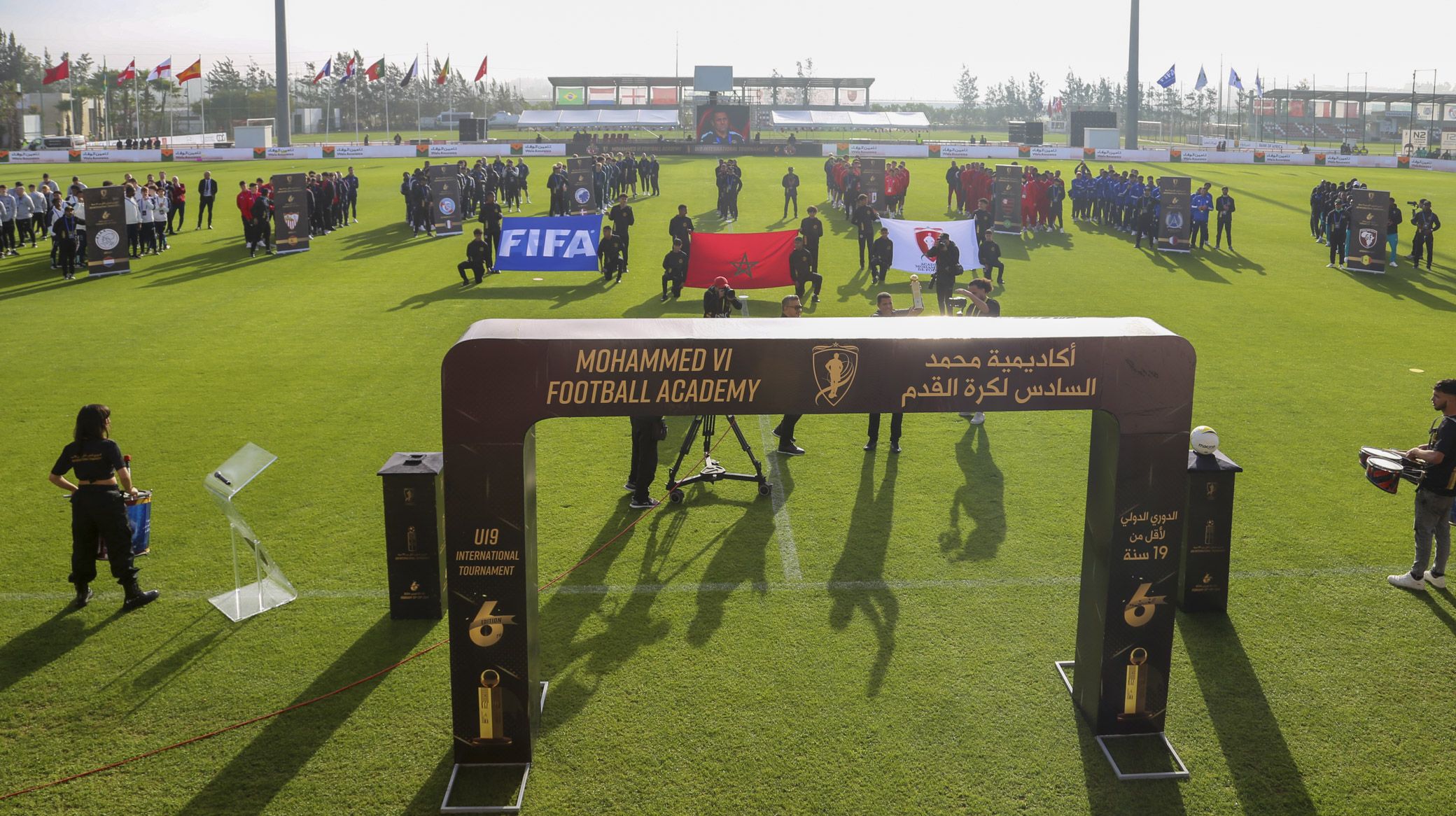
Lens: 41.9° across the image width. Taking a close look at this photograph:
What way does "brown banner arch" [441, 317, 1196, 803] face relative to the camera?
toward the camera

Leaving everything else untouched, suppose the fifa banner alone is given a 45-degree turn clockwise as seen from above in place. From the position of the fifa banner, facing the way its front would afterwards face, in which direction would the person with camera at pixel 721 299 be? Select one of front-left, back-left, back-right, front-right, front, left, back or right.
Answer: front-left

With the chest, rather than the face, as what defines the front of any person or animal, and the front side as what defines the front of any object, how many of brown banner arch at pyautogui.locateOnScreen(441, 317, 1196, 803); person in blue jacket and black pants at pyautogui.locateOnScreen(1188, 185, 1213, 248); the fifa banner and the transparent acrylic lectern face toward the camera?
3

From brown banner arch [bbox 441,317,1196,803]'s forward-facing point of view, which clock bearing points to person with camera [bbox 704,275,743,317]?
The person with camera is roughly at 6 o'clock from the brown banner arch.

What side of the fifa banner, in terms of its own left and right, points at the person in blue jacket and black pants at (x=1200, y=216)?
left

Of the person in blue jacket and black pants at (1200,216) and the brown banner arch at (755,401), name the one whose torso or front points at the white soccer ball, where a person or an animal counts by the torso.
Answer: the person in blue jacket and black pants

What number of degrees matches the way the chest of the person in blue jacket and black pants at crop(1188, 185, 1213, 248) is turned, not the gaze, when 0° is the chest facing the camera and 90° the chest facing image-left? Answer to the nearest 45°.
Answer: approximately 0°

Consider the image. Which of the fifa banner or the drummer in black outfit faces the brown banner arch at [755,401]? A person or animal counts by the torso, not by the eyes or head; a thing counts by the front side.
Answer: the fifa banner

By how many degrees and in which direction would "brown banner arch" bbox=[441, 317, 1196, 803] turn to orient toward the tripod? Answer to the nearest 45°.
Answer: approximately 180°

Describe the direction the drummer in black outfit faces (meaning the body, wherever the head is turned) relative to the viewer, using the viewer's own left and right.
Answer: facing away from the viewer and to the right of the viewer

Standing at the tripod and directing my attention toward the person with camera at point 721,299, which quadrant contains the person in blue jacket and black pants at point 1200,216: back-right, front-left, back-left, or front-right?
front-right

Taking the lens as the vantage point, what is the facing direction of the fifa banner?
facing the viewer

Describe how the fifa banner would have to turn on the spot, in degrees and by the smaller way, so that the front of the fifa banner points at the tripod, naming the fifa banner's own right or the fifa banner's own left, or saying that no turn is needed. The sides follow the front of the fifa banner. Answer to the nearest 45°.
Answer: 0° — it already faces it
